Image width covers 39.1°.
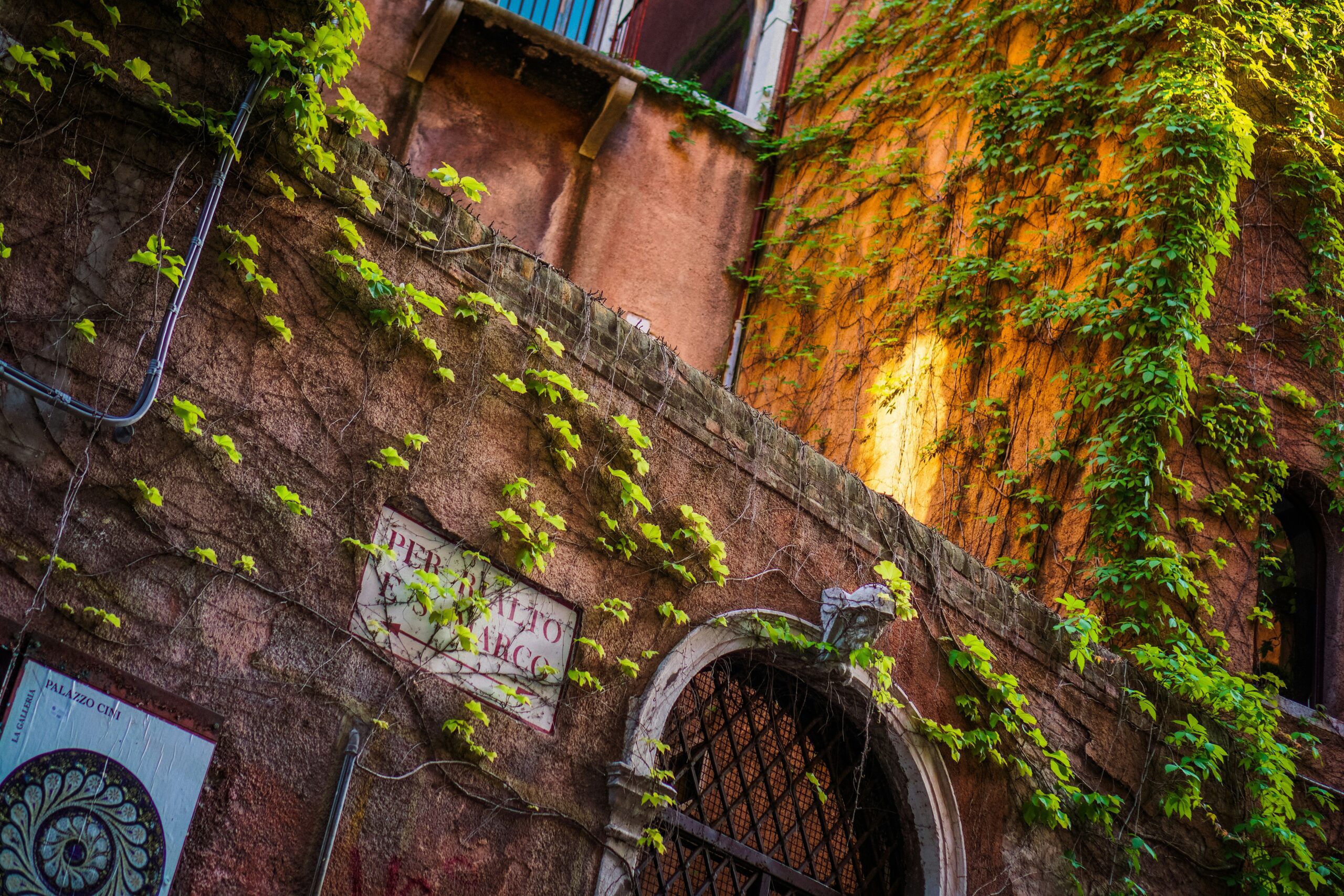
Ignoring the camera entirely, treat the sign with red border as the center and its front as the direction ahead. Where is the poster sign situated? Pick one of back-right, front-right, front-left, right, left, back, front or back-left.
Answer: front-right

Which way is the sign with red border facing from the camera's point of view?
toward the camera

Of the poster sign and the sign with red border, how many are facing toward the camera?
2

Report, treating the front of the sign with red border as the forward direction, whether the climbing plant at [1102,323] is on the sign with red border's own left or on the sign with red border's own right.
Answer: on the sign with red border's own left

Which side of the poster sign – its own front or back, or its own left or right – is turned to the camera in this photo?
front
